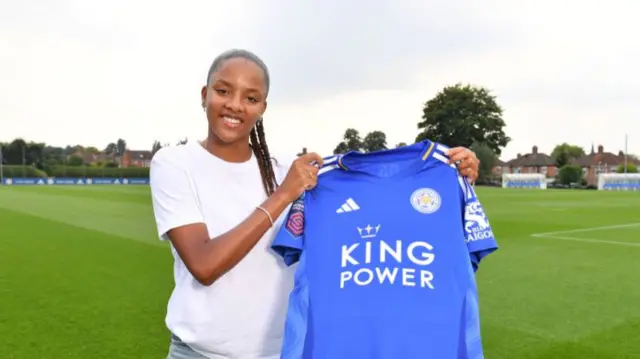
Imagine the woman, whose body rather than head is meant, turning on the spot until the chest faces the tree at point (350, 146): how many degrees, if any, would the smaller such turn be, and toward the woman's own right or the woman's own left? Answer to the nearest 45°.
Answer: approximately 180°

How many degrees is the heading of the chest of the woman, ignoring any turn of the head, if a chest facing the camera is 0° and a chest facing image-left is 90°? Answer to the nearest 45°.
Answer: approximately 0°

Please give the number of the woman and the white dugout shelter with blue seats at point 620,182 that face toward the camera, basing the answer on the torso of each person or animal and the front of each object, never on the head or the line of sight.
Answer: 2

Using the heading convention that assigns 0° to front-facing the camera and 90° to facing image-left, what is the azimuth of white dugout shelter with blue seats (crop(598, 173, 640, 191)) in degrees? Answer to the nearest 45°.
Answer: approximately 0°

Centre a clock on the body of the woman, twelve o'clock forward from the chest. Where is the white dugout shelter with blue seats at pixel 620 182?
The white dugout shelter with blue seats is roughly at 7 o'clock from the woman.
